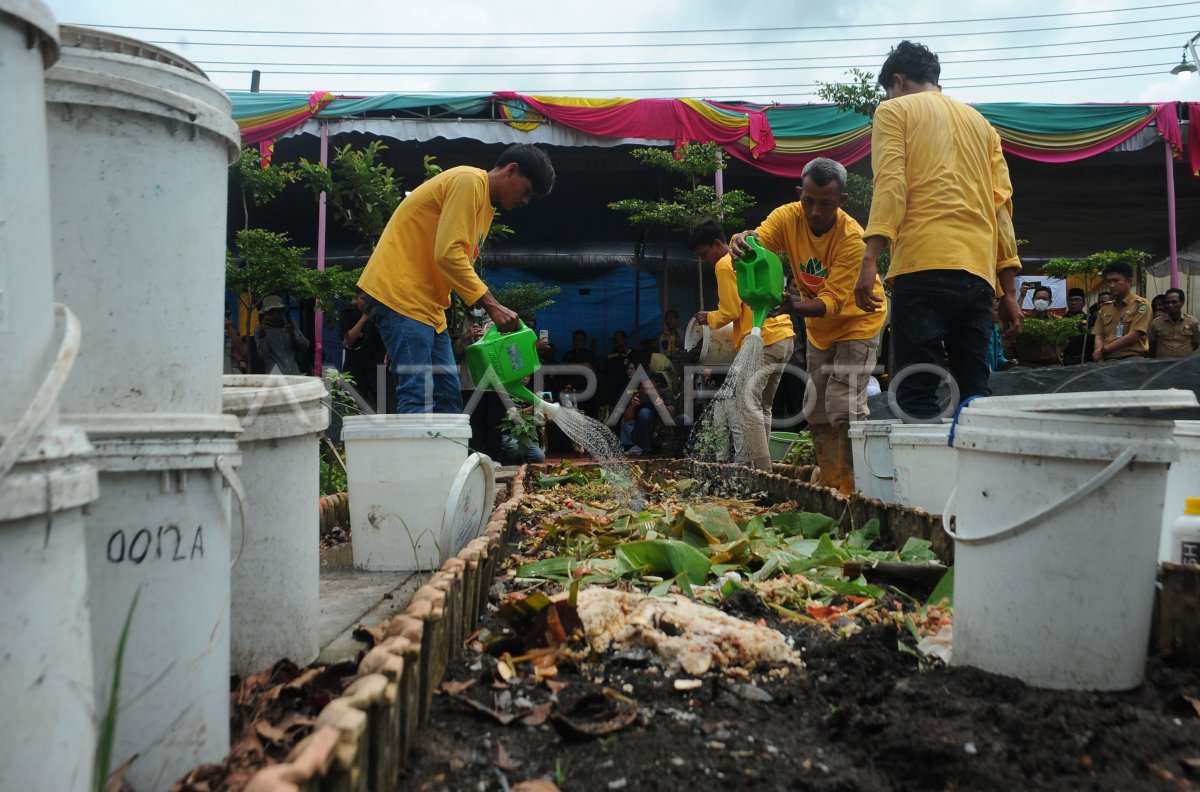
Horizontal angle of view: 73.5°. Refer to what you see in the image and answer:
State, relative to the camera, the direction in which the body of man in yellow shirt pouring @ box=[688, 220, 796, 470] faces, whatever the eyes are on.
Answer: to the viewer's left

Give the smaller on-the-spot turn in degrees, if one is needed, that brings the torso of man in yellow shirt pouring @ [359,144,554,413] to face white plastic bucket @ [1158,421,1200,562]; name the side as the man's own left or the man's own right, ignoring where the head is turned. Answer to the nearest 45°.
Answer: approximately 45° to the man's own right

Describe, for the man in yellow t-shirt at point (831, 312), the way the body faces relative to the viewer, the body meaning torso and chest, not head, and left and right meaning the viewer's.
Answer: facing the viewer and to the left of the viewer

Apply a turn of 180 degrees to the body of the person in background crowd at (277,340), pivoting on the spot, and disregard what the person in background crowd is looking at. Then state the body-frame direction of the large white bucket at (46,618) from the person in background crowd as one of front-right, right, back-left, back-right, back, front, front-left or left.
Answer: back

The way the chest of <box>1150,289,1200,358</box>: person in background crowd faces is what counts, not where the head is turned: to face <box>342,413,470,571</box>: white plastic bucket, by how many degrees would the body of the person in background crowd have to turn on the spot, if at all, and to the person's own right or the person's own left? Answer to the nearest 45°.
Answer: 0° — they already face it

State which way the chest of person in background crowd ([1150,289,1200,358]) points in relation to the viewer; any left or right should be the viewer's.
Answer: facing the viewer

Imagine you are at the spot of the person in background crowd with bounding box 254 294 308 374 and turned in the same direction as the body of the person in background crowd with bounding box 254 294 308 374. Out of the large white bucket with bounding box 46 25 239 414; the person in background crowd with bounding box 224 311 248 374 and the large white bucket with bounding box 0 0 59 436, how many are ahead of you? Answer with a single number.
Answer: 2

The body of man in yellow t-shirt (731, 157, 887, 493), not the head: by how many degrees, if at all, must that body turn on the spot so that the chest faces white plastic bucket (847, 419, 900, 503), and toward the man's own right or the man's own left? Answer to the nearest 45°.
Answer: approximately 45° to the man's own left

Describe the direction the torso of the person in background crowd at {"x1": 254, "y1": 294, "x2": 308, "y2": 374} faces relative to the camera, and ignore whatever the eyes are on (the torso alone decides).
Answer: toward the camera

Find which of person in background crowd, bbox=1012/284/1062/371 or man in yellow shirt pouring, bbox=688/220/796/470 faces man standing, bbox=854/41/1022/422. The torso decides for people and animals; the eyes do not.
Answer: the person in background crowd

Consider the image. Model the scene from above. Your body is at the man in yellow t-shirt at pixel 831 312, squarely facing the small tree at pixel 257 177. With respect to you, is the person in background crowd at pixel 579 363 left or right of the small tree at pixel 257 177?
right

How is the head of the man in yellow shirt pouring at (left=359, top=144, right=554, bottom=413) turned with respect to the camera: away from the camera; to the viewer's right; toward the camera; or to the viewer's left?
to the viewer's right

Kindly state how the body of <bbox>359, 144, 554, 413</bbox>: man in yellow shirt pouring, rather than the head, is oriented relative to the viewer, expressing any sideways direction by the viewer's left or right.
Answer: facing to the right of the viewer

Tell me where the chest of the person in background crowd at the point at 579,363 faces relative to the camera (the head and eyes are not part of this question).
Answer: toward the camera
